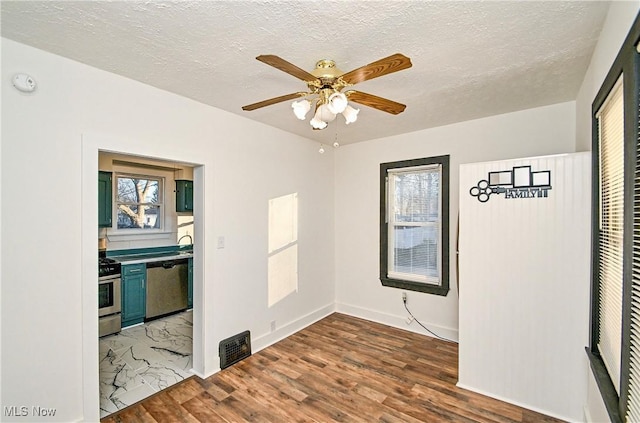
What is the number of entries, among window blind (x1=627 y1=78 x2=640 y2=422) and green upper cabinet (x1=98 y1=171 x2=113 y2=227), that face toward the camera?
1

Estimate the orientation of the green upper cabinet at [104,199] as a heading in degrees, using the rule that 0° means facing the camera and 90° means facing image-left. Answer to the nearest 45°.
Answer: approximately 0°

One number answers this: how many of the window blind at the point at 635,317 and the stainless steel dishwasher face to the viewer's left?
1

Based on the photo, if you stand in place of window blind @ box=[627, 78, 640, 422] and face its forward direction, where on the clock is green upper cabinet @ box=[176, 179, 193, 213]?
The green upper cabinet is roughly at 12 o'clock from the window blind.

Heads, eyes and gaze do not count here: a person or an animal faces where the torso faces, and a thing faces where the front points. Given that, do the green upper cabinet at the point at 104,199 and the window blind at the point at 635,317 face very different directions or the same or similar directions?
very different directions

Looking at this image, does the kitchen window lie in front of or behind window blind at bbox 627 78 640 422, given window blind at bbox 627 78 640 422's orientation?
in front

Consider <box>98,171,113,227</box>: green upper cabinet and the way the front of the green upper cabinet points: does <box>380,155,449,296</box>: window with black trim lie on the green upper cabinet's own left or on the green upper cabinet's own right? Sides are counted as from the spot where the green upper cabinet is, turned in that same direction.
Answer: on the green upper cabinet's own left

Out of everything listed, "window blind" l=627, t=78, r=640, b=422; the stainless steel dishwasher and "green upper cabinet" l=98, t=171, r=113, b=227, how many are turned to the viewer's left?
1

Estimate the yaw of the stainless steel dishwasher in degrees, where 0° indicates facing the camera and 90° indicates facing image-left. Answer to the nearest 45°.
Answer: approximately 315°

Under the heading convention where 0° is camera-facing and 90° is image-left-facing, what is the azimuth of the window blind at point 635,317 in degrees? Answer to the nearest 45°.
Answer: approximately 90°
